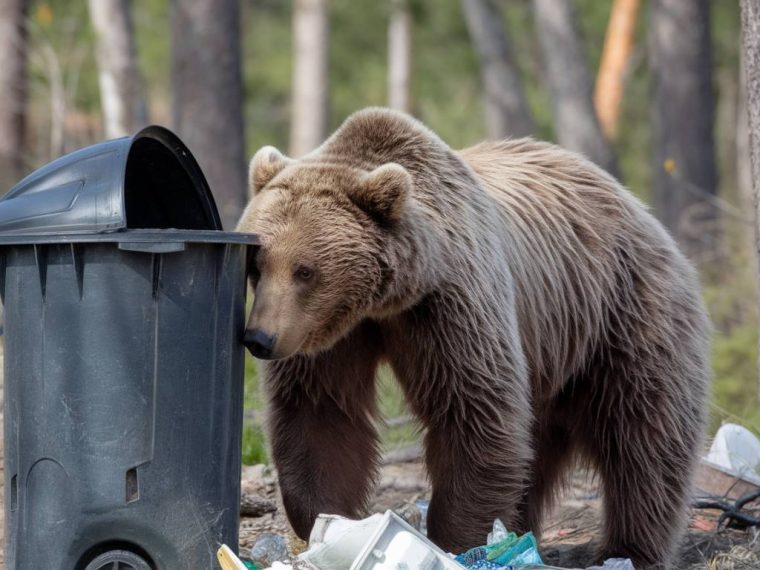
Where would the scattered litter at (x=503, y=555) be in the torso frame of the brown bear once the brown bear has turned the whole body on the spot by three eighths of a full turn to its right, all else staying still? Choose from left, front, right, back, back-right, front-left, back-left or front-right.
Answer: back

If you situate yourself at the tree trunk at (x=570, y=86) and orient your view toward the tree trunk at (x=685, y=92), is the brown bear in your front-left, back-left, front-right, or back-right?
back-right

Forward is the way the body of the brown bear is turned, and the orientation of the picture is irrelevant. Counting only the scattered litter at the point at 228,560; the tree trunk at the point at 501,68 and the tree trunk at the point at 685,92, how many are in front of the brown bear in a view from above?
1

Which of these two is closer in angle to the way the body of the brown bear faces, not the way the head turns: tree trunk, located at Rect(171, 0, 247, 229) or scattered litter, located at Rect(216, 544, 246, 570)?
the scattered litter

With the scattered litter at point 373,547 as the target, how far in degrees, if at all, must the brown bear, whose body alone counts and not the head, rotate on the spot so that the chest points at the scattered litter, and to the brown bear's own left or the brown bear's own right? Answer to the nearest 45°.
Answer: approximately 45° to the brown bear's own left

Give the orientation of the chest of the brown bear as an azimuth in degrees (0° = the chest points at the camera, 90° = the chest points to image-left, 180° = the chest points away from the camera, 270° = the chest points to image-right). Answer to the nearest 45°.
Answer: approximately 45°

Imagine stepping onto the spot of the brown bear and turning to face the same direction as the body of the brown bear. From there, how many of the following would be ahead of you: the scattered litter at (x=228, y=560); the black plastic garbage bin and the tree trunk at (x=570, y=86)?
2

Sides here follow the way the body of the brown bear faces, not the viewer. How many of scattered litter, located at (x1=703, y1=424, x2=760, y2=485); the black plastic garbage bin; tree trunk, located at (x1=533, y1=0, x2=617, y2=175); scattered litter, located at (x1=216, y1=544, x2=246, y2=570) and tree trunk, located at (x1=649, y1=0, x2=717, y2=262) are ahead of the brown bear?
2

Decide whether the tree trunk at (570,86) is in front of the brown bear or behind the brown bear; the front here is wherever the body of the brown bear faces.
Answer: behind

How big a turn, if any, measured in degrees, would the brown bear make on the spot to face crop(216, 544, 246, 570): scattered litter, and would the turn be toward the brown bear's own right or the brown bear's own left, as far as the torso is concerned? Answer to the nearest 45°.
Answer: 0° — it already faces it

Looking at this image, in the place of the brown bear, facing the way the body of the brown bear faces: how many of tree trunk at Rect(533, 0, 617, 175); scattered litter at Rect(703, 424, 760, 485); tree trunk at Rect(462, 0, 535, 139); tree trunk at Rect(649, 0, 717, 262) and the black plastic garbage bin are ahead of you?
1

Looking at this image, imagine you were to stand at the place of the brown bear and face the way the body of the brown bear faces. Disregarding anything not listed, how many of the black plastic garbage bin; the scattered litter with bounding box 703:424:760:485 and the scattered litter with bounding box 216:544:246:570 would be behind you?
1

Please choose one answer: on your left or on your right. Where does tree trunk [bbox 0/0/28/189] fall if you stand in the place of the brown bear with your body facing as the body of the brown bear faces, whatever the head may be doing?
on your right
